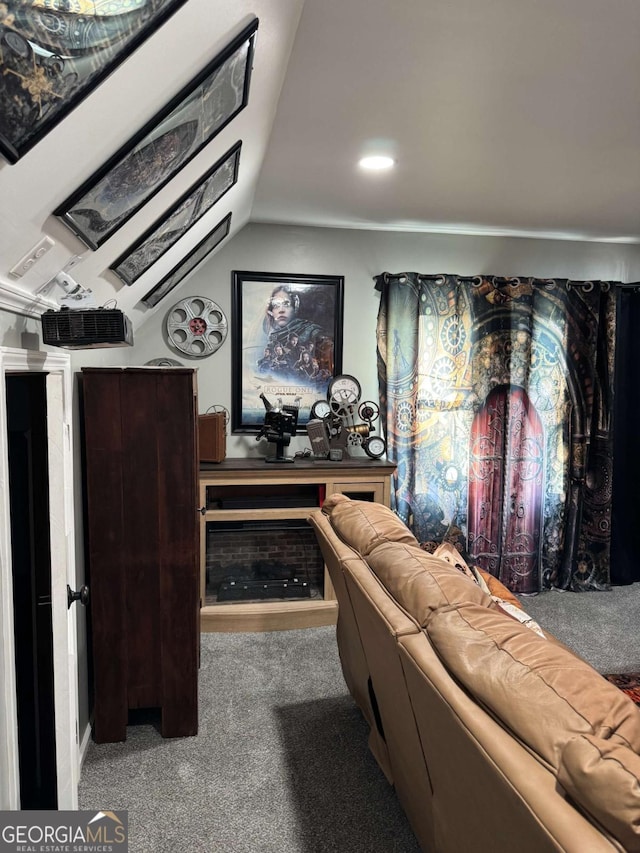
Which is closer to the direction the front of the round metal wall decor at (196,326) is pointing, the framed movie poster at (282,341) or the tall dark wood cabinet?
the tall dark wood cabinet

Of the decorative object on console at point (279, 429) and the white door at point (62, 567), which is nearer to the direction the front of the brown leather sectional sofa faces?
the decorative object on console

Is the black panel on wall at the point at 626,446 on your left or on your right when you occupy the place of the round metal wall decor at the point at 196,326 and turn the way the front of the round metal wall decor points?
on your left

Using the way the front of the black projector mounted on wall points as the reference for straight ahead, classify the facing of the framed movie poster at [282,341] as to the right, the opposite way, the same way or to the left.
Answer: to the right

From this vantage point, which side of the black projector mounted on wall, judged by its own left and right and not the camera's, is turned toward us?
right

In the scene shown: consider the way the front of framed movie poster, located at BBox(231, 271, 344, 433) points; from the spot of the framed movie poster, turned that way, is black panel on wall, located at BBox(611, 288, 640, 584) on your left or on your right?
on your left

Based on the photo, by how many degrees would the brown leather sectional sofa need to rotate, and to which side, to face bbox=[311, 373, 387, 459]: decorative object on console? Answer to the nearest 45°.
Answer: approximately 45° to its left

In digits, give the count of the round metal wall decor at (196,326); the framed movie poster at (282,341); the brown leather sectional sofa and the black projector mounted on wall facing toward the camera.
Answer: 2

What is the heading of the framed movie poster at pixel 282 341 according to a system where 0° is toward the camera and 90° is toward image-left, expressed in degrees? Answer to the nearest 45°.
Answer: approximately 0°
